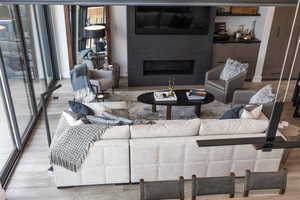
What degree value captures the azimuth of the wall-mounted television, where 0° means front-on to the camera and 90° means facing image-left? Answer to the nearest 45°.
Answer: approximately 0°

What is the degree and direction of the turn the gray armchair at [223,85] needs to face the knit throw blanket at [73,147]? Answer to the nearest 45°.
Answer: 0° — it already faces it

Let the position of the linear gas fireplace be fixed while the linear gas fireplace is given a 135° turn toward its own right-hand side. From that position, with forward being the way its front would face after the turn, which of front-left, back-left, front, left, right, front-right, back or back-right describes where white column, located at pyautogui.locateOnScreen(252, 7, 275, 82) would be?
back-right

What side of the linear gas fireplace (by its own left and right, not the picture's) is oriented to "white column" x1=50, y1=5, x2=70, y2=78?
right

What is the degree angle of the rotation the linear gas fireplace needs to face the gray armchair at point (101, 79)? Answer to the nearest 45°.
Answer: approximately 45° to its right

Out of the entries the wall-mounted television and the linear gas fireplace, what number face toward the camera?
2

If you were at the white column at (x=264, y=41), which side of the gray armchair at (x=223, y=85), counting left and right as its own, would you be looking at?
back

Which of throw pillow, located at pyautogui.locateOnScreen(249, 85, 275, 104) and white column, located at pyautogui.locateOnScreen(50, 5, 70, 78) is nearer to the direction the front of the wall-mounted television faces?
the throw pillow
